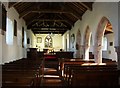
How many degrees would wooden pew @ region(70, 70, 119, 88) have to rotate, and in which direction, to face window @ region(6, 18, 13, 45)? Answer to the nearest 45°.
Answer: approximately 45° to its left

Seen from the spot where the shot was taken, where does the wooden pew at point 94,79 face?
facing away from the viewer
